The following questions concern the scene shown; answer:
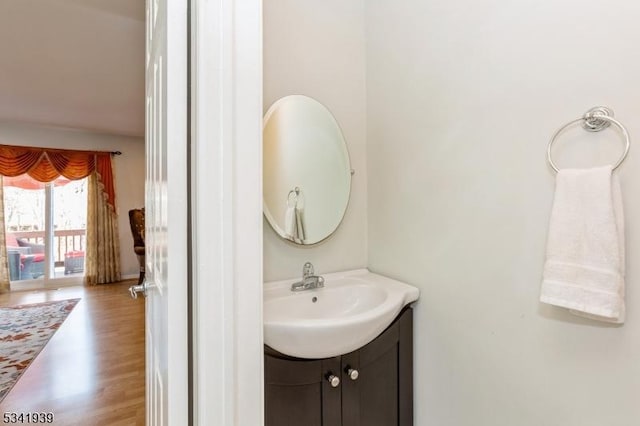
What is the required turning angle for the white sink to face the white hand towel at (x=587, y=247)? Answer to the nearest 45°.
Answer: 0° — it already faces it

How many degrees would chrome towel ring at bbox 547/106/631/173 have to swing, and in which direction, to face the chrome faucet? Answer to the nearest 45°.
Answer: approximately 45° to its right

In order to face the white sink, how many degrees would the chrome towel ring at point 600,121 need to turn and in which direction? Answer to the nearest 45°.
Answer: approximately 45° to its right

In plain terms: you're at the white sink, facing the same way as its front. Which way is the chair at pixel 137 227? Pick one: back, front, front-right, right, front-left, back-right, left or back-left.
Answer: back

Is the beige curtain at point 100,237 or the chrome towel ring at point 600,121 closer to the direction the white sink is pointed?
the chrome towel ring

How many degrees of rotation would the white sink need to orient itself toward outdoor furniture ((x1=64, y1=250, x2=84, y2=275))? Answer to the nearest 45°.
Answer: approximately 180°

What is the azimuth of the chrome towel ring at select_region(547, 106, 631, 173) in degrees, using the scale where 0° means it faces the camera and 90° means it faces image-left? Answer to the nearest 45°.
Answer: approximately 45°

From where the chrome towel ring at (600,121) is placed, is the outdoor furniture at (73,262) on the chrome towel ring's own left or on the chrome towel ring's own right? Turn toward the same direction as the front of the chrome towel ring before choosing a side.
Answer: on the chrome towel ring's own right
